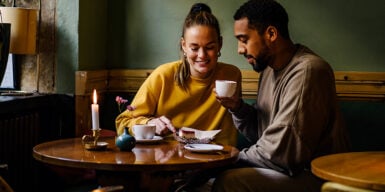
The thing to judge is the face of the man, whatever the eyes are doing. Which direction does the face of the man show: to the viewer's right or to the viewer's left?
to the viewer's left

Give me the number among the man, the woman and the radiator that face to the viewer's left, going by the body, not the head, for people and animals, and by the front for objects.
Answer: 1

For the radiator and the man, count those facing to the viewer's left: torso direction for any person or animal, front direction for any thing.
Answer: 1

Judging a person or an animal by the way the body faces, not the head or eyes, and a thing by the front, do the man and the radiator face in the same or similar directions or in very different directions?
very different directions

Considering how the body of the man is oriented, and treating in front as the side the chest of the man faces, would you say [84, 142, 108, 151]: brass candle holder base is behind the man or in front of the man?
in front

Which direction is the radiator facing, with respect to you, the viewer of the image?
facing the viewer and to the right of the viewer

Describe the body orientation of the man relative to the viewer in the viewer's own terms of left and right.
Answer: facing to the left of the viewer

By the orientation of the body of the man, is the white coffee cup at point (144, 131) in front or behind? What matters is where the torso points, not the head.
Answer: in front

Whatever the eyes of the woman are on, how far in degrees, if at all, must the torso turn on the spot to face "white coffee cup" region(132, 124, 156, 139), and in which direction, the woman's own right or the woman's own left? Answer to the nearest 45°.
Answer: approximately 45° to the woman's own right

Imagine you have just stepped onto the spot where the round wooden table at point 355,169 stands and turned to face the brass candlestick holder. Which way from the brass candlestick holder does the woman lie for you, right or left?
right
